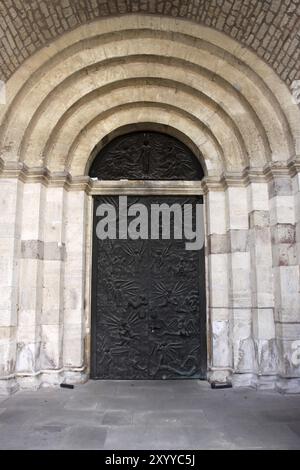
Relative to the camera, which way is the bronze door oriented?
toward the camera
